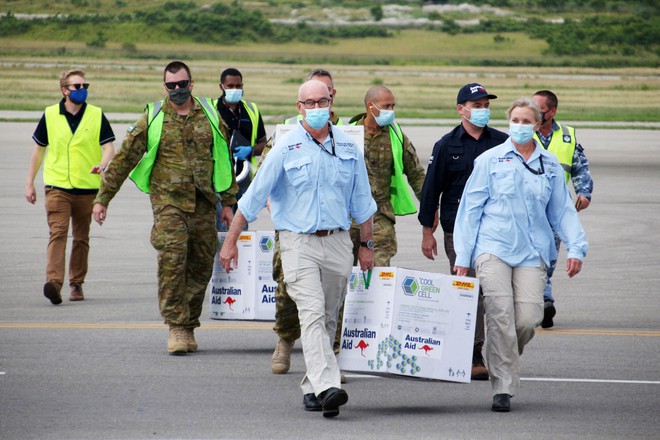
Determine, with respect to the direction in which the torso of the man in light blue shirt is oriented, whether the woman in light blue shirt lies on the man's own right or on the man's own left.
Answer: on the man's own left

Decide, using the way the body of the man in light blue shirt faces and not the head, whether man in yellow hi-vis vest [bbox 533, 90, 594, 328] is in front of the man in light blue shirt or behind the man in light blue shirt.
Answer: behind

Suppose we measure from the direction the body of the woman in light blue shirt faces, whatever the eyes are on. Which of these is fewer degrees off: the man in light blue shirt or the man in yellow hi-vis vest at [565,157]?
the man in light blue shirt

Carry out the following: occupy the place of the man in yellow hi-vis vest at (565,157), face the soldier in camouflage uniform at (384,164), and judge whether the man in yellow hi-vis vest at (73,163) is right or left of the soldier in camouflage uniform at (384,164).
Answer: right

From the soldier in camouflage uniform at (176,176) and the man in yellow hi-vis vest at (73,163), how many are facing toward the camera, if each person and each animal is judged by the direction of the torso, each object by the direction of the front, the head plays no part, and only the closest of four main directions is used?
2

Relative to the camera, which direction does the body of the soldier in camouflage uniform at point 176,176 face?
toward the camera

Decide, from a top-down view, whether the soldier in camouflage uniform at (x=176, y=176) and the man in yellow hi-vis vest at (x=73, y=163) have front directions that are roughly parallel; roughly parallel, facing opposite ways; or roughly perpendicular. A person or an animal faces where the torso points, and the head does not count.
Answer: roughly parallel

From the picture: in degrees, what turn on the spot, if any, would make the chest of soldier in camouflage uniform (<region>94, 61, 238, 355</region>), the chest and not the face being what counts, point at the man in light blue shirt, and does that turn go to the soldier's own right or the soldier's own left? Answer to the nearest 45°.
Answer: approximately 45° to the soldier's own left

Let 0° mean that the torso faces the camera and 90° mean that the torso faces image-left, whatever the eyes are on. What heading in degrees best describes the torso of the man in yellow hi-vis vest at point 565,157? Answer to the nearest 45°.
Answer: approximately 45°

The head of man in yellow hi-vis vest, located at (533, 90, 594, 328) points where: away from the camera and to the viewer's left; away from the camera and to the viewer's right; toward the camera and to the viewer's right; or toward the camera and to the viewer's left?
toward the camera and to the viewer's left

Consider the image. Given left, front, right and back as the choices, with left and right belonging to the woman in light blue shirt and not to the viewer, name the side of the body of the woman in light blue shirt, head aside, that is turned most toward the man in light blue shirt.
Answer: right

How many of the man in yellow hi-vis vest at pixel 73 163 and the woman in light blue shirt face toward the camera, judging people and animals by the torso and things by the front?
2

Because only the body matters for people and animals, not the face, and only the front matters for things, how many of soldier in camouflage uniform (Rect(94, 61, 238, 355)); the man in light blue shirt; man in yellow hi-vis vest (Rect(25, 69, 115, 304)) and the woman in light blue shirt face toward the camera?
4

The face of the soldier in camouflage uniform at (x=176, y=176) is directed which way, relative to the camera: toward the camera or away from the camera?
toward the camera

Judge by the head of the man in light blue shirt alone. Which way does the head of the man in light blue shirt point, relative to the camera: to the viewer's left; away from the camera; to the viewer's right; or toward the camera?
toward the camera

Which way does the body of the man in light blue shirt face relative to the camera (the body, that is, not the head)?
toward the camera
